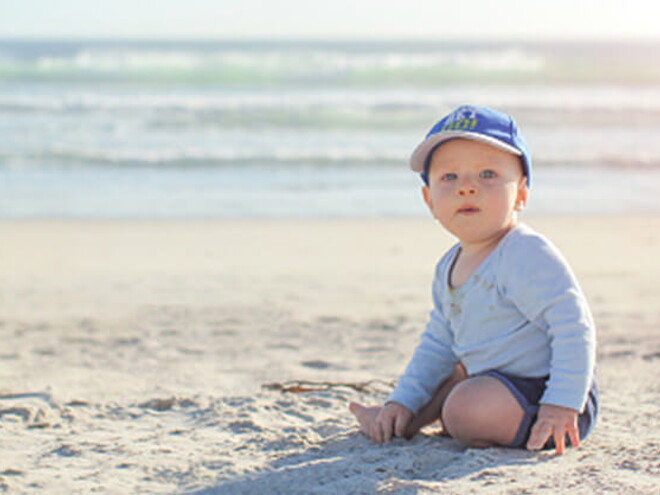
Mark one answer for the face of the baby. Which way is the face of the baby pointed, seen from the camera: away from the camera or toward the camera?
toward the camera

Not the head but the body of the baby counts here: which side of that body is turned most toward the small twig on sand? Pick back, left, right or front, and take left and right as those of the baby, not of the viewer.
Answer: right
